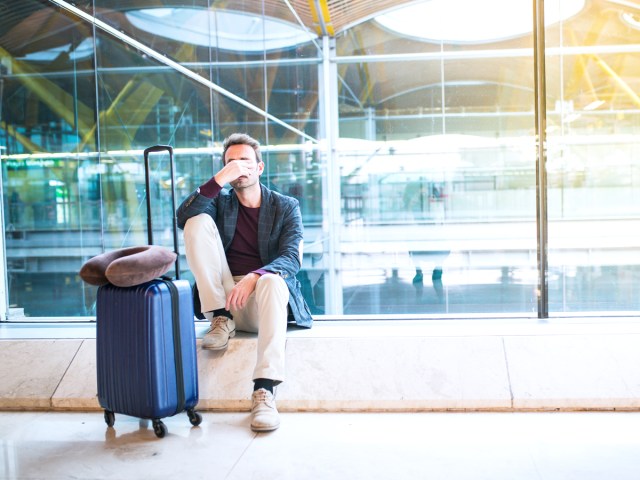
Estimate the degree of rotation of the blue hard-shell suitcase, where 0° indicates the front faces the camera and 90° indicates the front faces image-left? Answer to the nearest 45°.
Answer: approximately 45°
